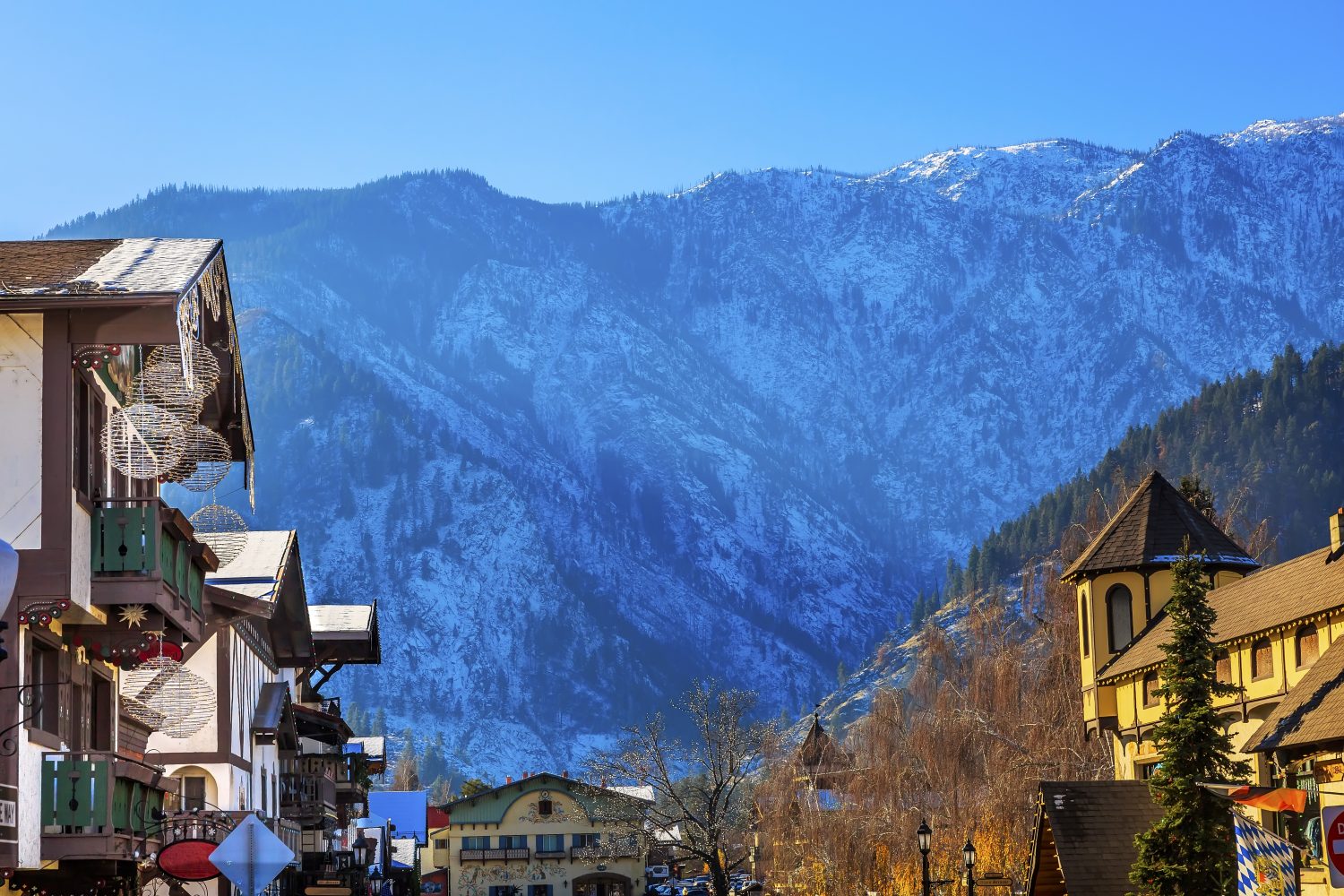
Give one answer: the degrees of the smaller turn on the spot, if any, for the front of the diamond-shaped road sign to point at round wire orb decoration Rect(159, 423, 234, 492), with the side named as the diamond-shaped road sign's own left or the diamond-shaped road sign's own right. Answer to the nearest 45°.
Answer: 0° — it already faces it

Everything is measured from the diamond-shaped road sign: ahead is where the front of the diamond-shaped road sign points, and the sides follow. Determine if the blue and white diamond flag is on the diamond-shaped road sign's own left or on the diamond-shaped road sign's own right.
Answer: on the diamond-shaped road sign's own right

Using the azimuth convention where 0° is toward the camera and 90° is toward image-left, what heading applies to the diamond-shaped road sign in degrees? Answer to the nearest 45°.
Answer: approximately 180°
